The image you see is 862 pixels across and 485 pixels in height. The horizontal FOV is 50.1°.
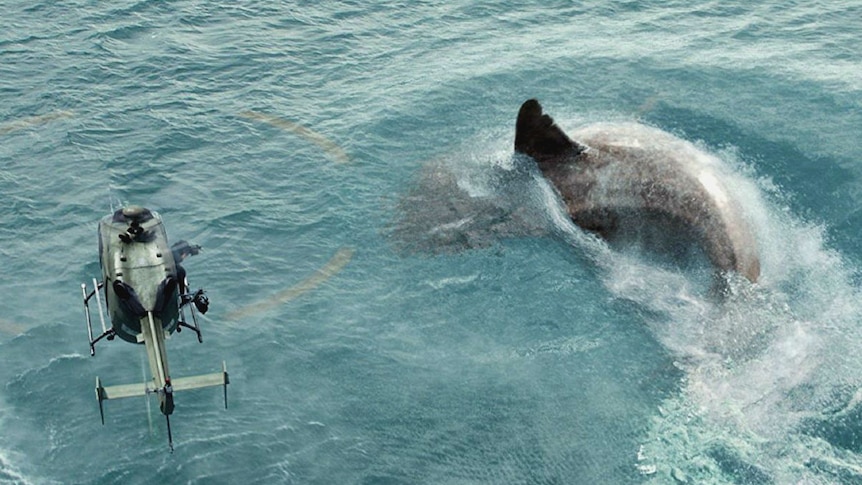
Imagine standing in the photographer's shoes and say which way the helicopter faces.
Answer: facing away from the viewer
